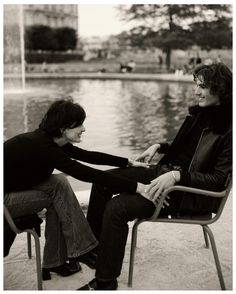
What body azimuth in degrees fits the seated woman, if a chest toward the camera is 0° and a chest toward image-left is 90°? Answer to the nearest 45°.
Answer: approximately 270°

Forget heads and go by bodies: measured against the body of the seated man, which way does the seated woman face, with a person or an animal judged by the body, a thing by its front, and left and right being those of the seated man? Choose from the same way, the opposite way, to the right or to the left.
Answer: the opposite way

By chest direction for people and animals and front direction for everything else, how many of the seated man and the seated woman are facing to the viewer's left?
1

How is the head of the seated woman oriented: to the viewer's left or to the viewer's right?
to the viewer's right

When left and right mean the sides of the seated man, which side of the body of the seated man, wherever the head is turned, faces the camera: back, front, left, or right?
left

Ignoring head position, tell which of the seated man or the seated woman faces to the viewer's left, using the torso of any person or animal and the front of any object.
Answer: the seated man
